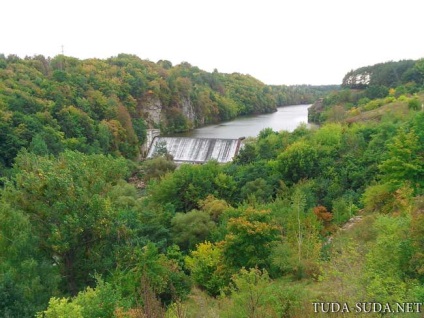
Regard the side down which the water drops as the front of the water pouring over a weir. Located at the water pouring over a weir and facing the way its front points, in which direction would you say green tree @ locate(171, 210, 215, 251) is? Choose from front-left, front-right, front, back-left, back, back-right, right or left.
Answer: front

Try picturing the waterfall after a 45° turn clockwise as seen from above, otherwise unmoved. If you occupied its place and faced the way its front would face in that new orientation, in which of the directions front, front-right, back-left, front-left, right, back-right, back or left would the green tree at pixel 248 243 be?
front-left

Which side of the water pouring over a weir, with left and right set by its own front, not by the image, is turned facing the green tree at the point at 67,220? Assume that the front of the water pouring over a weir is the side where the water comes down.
front

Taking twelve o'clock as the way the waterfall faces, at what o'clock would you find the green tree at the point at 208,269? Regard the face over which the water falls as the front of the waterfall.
The green tree is roughly at 12 o'clock from the waterfall.

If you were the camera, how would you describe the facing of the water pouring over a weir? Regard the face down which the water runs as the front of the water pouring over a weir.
facing the viewer

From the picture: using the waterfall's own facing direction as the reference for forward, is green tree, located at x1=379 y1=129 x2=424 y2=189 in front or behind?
in front
